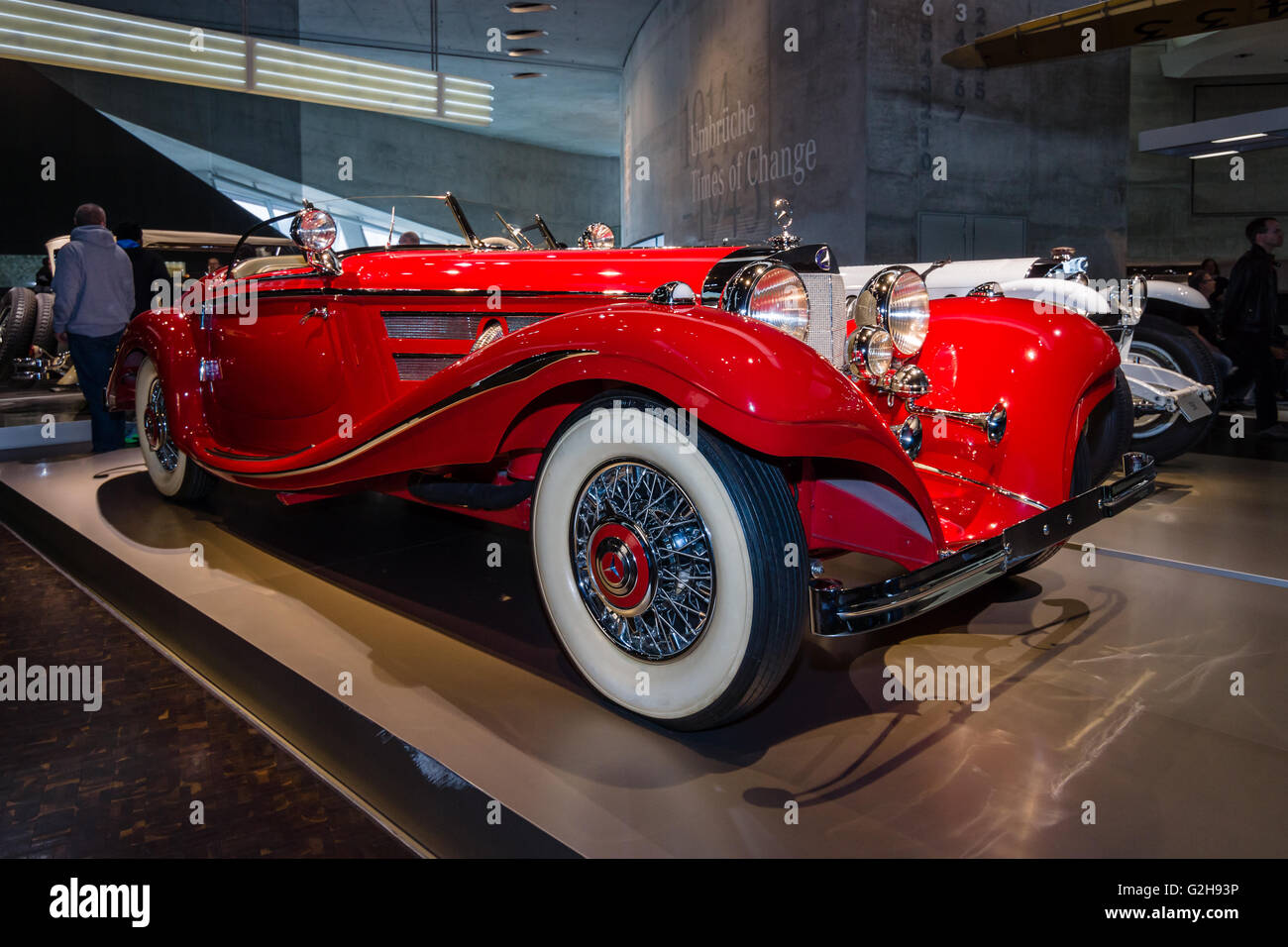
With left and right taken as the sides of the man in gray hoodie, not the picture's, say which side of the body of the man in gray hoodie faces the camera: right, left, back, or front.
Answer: back

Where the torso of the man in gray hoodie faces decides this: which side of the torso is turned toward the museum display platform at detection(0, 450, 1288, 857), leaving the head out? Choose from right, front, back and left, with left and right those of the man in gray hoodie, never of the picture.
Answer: back

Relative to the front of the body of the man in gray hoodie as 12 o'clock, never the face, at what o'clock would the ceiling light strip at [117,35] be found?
The ceiling light strip is roughly at 12 o'clock from the man in gray hoodie.

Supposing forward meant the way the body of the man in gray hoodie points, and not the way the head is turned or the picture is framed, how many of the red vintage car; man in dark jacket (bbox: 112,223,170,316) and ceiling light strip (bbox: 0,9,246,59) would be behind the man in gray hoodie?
1

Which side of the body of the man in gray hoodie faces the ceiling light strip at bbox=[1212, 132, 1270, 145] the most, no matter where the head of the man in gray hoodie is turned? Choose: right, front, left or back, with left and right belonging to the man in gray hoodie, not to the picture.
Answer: right

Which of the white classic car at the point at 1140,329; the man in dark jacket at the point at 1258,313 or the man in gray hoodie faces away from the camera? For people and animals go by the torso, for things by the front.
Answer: the man in gray hoodie

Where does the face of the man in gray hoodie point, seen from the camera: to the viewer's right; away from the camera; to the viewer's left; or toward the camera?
away from the camera

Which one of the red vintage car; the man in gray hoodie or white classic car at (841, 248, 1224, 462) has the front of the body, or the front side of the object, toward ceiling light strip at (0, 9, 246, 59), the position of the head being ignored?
the man in gray hoodie
